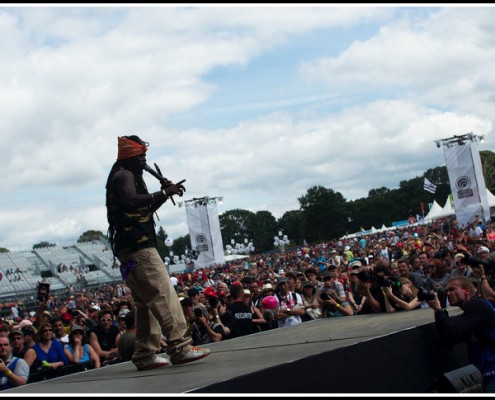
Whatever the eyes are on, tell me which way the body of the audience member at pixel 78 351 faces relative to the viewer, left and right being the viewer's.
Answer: facing the viewer

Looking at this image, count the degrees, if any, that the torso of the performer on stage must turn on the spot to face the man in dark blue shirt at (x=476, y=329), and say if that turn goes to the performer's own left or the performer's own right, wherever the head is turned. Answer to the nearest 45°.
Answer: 0° — they already face them

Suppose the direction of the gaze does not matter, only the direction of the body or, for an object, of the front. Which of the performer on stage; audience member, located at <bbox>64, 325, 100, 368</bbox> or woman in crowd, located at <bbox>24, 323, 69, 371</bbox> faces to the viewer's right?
the performer on stage

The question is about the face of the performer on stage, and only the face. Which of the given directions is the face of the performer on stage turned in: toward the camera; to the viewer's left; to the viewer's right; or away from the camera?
to the viewer's right

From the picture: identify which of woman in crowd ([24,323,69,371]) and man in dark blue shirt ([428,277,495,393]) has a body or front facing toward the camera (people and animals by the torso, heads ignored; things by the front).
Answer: the woman in crowd

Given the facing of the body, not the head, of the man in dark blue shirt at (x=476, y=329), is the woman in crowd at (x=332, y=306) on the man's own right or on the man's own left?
on the man's own right

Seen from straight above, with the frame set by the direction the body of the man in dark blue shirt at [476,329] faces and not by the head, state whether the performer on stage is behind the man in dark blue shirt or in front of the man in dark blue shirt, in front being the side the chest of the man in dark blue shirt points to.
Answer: in front

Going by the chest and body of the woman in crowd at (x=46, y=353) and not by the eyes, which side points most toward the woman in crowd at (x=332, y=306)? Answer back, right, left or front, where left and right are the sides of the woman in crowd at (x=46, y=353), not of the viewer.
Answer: left

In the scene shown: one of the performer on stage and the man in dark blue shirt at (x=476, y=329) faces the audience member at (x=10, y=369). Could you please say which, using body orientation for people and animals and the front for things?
the man in dark blue shirt

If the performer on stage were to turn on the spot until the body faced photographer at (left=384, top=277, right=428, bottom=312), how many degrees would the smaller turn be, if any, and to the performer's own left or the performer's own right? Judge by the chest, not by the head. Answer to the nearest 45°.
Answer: approximately 45° to the performer's own left

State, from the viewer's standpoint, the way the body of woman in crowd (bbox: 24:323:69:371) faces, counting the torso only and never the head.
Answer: toward the camera

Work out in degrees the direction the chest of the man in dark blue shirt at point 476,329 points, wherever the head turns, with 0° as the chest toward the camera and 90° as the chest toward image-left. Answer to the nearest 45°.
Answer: approximately 90°

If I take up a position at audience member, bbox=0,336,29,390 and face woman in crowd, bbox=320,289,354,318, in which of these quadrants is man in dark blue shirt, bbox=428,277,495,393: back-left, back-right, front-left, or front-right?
front-right

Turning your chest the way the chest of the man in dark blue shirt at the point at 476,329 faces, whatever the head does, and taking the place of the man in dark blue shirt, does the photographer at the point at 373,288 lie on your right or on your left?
on your right

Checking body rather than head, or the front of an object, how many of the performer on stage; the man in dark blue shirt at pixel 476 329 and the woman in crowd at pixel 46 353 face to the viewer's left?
1
